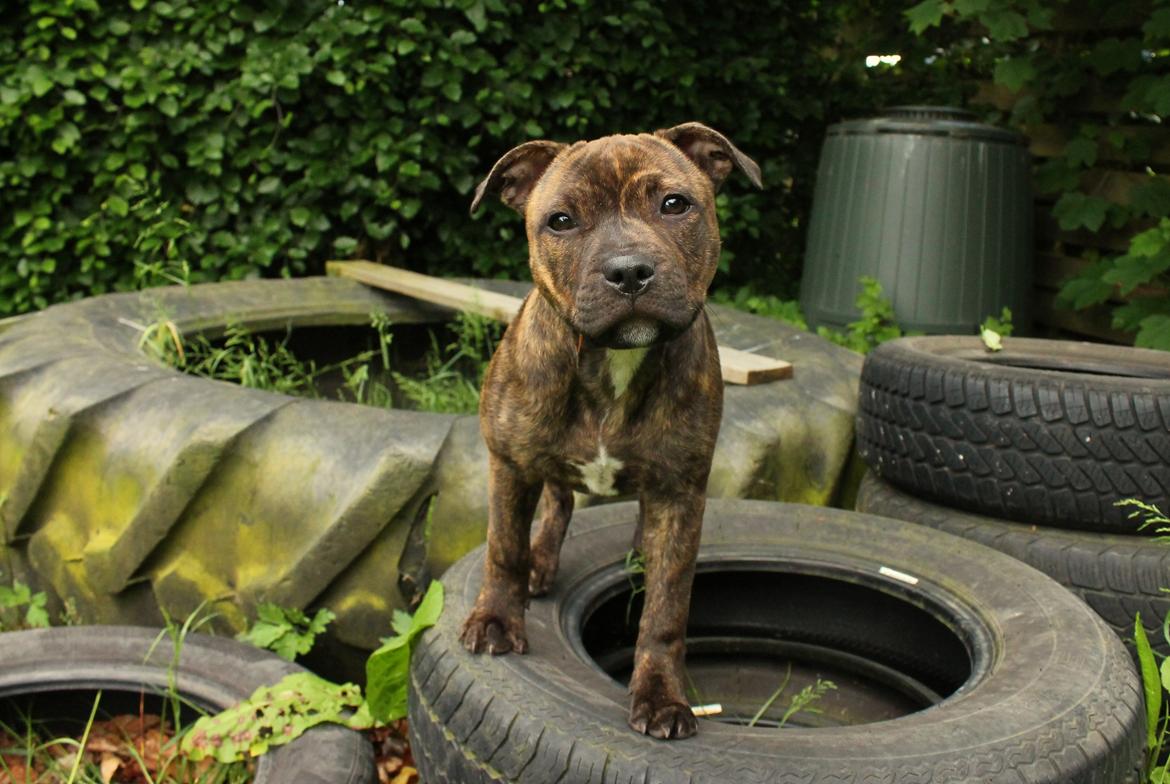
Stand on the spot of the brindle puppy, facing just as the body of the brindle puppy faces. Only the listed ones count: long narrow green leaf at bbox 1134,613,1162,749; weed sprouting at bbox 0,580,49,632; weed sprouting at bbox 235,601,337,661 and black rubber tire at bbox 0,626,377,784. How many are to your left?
1

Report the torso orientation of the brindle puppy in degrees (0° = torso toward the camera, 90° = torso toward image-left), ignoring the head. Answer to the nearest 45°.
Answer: approximately 0°

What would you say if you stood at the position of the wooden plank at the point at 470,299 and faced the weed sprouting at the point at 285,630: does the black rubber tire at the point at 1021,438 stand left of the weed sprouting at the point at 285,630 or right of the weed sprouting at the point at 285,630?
left

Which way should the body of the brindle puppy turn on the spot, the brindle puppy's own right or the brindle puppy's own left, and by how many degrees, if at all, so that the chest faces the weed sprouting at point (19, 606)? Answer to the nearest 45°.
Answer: approximately 135° to the brindle puppy's own right

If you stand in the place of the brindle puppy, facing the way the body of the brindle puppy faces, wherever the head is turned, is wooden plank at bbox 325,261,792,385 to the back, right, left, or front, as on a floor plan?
back

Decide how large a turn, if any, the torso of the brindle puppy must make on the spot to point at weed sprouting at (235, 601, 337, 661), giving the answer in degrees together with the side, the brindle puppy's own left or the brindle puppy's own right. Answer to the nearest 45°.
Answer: approximately 135° to the brindle puppy's own right
